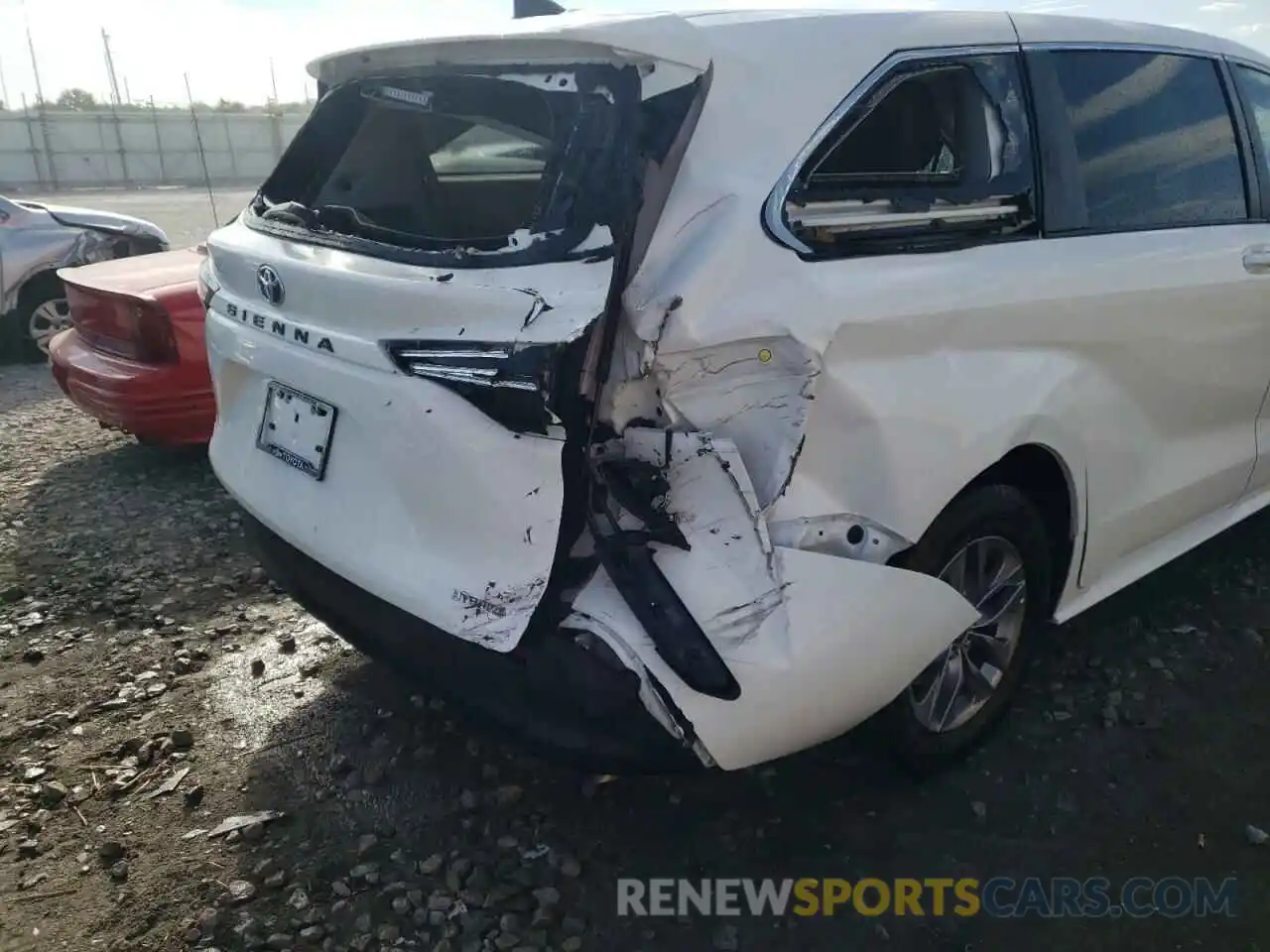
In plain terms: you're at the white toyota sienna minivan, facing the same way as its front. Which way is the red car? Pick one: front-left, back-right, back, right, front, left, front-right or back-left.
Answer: left

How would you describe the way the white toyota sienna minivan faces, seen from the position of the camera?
facing away from the viewer and to the right of the viewer

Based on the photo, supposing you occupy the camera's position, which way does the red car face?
facing away from the viewer and to the right of the viewer

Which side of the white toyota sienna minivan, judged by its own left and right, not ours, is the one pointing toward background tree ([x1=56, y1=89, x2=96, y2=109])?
left

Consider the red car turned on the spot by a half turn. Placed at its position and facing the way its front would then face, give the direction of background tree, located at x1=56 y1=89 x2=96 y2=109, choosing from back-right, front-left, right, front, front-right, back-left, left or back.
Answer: back-right

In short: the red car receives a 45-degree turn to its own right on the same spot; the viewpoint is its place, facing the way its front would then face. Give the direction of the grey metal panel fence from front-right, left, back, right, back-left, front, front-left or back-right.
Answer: left

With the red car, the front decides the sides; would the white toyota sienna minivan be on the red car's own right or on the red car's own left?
on the red car's own right

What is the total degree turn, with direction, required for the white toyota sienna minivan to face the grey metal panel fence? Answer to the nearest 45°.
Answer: approximately 90° to its left

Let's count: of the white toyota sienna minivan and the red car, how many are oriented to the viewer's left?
0
